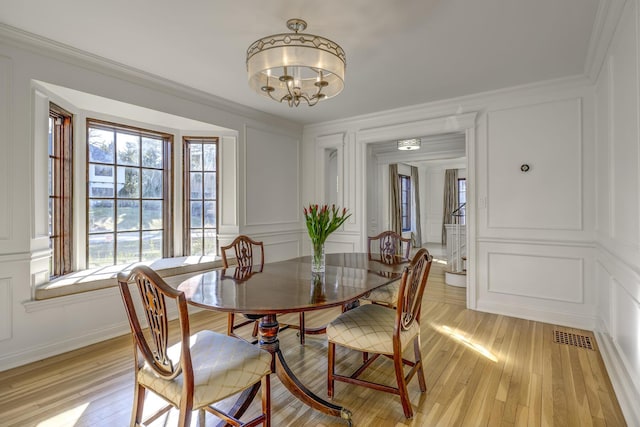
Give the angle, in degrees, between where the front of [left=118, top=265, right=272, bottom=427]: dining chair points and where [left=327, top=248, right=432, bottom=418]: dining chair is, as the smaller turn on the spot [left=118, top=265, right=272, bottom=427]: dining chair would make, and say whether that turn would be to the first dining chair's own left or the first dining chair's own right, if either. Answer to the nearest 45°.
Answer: approximately 45° to the first dining chair's own right

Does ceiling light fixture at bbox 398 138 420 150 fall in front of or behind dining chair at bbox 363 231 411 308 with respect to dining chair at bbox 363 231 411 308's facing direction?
behind

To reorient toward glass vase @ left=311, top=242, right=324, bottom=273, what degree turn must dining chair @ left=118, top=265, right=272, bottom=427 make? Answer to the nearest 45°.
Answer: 0° — it already faces it

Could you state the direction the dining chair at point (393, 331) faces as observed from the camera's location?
facing away from the viewer and to the left of the viewer

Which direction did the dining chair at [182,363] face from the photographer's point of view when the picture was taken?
facing away from the viewer and to the right of the viewer

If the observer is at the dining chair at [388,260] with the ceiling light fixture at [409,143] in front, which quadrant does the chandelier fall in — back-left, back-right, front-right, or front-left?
back-left

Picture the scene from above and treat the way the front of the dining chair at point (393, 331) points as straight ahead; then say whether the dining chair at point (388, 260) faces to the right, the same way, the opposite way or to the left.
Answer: to the left

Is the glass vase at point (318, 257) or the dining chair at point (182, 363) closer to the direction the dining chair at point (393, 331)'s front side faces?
the glass vase

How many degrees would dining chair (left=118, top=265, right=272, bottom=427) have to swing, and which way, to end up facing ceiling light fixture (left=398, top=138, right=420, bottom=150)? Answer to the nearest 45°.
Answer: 0° — it already faces it

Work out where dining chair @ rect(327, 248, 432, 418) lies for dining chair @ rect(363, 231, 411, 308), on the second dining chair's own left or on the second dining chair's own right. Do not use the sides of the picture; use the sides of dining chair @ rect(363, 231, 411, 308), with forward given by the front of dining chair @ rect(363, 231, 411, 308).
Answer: on the second dining chair's own left

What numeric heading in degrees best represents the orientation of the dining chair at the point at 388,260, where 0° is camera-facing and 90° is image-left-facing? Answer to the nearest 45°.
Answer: approximately 45°
